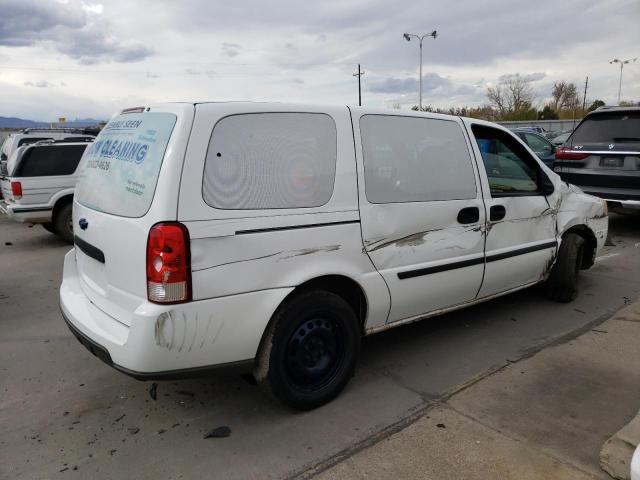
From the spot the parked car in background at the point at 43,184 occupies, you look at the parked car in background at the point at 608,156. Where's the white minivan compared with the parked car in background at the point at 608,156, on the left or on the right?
right

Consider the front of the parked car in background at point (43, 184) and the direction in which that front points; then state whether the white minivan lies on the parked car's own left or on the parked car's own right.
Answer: on the parked car's own right

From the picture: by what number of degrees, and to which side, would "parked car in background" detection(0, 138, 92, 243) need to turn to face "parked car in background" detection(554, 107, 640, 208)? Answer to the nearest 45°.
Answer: approximately 45° to its right

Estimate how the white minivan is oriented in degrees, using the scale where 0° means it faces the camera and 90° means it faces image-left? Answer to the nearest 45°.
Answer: approximately 225°

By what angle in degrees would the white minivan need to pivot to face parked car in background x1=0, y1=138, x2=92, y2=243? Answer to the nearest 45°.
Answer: approximately 90° to its left

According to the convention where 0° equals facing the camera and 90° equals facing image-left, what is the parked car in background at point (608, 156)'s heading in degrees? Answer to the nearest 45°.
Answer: approximately 180°
